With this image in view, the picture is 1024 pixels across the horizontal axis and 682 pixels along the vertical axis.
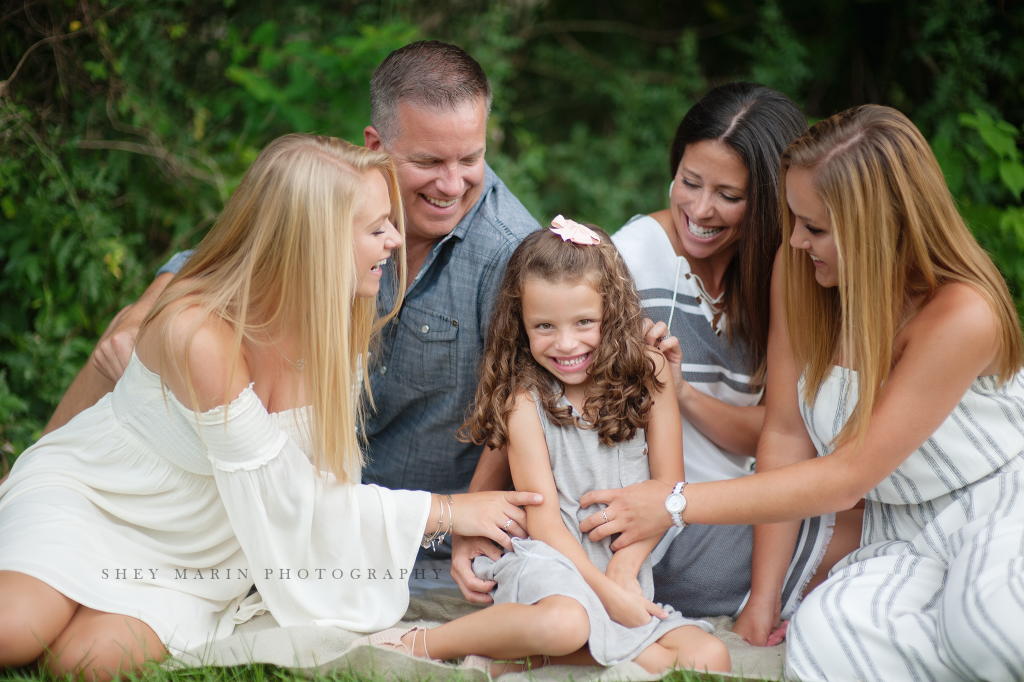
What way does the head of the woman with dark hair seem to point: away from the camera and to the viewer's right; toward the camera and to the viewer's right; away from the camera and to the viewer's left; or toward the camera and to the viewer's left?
toward the camera and to the viewer's left

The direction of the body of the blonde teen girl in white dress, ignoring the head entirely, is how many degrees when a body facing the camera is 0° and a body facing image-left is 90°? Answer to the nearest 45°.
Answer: approximately 315°

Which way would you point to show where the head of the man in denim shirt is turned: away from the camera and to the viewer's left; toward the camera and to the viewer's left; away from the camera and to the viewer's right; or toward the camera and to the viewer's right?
toward the camera and to the viewer's right

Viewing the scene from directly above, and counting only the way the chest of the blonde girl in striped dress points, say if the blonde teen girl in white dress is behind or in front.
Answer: in front

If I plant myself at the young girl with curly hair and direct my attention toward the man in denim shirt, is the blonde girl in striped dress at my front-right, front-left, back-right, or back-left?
back-right

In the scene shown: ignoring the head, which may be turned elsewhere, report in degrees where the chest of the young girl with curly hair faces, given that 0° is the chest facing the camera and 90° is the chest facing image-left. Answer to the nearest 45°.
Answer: approximately 0°

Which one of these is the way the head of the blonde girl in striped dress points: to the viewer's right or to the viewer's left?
to the viewer's left
